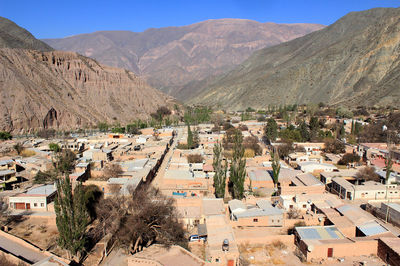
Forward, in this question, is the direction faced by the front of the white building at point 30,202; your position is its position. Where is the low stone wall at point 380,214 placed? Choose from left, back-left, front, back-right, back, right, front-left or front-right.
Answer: front-left

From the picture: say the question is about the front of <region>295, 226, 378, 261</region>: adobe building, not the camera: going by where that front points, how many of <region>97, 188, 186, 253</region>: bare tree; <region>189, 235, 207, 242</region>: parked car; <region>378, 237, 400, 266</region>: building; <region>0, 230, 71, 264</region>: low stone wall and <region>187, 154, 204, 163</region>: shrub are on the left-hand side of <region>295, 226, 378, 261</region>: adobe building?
1

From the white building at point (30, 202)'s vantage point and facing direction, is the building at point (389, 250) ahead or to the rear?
ahead

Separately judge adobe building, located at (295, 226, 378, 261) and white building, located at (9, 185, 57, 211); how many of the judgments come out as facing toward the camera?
2

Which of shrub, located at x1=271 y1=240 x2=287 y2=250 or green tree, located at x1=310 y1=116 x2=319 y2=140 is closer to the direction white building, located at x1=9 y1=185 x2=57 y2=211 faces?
the shrub

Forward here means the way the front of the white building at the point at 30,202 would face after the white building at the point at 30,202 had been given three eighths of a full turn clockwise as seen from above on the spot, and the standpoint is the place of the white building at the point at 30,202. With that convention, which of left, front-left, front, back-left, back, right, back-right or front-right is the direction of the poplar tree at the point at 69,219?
back-left

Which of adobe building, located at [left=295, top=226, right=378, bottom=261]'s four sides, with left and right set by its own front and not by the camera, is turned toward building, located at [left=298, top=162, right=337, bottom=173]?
back

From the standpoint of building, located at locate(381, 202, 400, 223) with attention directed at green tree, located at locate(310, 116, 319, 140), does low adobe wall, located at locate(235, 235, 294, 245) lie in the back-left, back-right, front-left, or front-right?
back-left

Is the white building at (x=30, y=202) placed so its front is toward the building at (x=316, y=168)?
no

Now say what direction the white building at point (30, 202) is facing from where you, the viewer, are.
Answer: facing the viewer

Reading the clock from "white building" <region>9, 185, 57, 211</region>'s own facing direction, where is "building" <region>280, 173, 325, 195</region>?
The building is roughly at 10 o'clock from the white building.

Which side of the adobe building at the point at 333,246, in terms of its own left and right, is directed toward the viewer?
front

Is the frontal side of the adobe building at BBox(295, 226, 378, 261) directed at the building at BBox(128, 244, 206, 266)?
no

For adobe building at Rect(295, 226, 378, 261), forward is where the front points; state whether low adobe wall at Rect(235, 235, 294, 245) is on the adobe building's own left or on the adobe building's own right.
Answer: on the adobe building's own right

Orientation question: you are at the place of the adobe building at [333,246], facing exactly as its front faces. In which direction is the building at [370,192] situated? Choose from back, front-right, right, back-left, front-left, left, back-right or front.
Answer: back

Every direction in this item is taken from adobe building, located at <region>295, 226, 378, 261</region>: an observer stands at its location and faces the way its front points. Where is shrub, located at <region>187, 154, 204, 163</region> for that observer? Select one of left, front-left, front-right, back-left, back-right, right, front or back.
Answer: back-right

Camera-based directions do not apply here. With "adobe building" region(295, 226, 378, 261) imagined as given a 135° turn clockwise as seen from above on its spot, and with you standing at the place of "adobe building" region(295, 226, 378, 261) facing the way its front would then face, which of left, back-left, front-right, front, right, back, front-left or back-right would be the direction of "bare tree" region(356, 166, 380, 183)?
front-right

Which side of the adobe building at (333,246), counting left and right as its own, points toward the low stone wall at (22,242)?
right

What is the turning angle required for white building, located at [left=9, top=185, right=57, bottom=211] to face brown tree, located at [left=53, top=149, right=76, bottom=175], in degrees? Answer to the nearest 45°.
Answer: approximately 180°

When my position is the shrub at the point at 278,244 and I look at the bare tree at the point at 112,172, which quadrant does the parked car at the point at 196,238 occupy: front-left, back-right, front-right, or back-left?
front-left

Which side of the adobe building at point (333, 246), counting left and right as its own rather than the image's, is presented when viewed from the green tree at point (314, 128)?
back

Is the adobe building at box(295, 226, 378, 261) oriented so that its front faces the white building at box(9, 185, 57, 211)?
no
